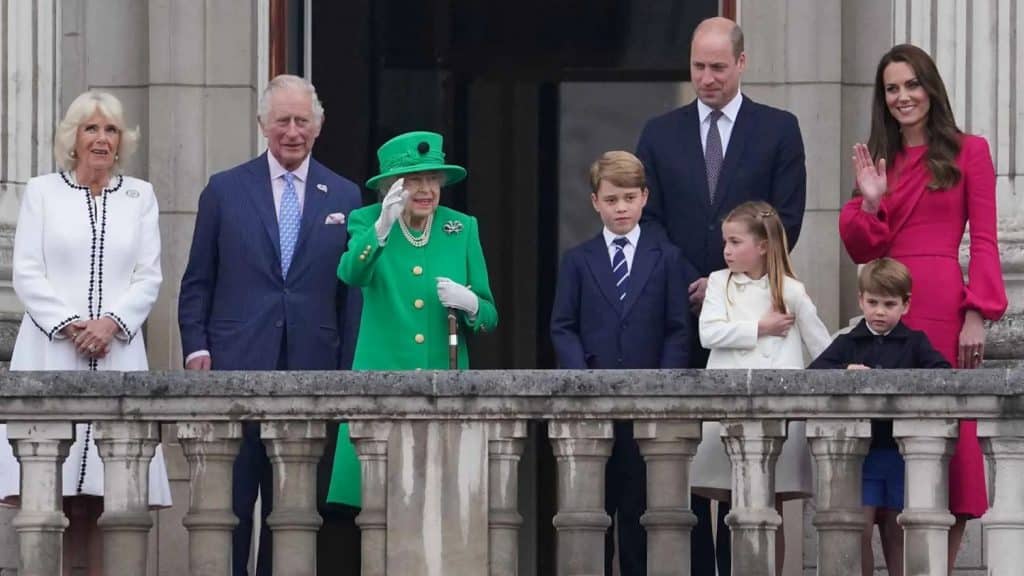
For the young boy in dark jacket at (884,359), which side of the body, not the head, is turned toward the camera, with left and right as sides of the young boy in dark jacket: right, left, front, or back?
front

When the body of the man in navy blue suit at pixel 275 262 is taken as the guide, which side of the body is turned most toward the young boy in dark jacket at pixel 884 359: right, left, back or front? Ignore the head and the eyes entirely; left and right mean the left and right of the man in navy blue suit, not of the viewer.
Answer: left

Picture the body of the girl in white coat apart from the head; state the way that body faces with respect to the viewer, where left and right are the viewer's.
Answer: facing the viewer and to the left of the viewer

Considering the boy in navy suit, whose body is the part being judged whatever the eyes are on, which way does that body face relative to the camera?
toward the camera

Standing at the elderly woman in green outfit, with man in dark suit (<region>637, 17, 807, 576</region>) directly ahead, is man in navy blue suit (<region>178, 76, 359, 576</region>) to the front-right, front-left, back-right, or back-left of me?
back-left

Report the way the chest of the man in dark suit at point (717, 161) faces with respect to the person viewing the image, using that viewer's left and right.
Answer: facing the viewer

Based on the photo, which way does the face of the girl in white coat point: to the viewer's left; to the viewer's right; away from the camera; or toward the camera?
to the viewer's left

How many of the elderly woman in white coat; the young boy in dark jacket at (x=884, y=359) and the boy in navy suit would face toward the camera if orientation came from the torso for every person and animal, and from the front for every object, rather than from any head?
3

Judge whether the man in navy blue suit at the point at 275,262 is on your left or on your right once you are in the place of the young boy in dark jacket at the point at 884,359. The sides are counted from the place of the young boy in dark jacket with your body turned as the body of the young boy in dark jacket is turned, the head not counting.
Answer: on your right

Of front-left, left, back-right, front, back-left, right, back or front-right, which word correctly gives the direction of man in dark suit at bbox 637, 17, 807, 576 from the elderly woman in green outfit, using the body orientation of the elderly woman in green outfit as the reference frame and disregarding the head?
left
